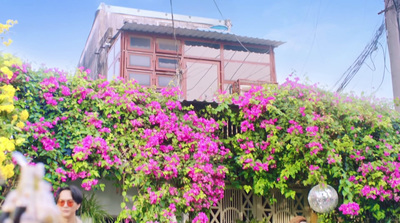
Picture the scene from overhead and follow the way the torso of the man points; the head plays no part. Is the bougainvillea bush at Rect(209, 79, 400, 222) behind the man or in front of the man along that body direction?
behind

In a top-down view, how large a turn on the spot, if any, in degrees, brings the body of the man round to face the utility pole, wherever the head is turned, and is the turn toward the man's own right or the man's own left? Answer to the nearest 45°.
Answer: approximately 180°

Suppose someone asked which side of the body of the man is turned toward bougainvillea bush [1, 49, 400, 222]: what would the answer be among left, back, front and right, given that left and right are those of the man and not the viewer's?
back

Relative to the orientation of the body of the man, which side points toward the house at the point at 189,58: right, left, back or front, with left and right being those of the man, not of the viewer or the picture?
back

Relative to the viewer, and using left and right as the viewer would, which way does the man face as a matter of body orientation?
facing the viewer and to the left of the viewer

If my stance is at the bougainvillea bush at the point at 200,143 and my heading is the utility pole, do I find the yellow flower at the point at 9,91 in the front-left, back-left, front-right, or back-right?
back-right

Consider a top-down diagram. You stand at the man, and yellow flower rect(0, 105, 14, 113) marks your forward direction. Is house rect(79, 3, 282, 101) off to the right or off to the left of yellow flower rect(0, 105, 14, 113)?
right

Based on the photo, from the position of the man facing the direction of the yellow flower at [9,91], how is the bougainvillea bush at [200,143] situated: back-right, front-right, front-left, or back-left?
front-right
